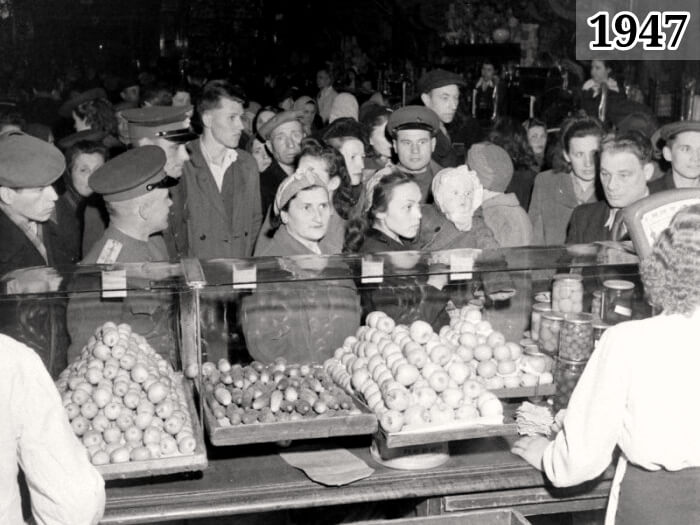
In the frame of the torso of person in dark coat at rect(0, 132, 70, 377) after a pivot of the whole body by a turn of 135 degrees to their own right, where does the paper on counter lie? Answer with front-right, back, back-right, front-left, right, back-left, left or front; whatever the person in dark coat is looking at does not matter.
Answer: back-left

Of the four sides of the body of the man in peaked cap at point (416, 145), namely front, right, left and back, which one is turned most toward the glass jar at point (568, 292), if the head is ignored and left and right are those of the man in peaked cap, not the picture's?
front

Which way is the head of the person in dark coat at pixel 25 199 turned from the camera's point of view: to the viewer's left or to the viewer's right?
to the viewer's right

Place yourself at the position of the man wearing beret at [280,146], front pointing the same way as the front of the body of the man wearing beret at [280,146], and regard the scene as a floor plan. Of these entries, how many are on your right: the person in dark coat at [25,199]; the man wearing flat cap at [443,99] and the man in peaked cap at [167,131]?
2

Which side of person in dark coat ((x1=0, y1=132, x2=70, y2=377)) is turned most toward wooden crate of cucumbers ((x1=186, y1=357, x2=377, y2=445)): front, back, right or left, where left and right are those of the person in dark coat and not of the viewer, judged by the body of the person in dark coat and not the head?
front

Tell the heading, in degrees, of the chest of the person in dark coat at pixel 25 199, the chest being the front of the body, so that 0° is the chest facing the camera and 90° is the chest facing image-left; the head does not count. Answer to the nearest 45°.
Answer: approximately 315°

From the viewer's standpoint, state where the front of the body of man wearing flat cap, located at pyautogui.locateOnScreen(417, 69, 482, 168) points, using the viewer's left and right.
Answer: facing the viewer and to the right of the viewer

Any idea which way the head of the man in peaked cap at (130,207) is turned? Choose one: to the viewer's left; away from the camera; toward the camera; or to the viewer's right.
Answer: to the viewer's right

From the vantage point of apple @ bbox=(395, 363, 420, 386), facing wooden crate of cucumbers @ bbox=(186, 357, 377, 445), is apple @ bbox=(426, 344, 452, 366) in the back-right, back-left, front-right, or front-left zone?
back-right

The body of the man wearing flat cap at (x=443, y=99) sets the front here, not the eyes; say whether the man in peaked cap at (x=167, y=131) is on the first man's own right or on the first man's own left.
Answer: on the first man's own right

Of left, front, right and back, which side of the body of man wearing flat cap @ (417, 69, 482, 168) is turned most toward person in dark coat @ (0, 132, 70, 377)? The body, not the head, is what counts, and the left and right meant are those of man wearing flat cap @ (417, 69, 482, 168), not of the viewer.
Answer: right

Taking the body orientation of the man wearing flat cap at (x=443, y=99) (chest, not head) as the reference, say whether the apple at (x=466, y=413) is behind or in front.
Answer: in front
